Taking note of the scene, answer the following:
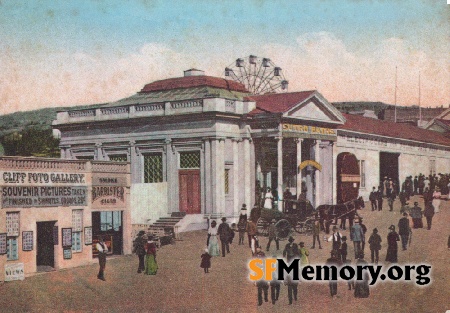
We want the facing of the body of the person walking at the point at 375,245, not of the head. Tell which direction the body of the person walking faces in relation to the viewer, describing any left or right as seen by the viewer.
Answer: facing away from the viewer

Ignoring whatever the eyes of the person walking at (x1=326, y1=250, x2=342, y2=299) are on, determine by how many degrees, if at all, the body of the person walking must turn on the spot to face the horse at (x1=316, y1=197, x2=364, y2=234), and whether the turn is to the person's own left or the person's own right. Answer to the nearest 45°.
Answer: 0° — they already face it

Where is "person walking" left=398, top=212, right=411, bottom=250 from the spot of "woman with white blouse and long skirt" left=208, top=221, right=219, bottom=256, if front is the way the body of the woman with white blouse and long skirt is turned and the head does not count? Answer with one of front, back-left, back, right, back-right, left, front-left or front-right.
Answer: left

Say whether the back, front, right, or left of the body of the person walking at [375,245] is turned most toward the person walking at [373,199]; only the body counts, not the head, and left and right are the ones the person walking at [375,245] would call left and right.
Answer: front

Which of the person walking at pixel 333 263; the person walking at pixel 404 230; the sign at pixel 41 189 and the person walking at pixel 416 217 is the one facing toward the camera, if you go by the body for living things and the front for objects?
the sign

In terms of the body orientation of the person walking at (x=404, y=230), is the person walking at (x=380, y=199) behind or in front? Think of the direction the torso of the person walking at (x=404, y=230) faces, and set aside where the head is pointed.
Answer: in front

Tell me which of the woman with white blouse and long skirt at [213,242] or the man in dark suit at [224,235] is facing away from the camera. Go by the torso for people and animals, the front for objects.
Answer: the man in dark suit

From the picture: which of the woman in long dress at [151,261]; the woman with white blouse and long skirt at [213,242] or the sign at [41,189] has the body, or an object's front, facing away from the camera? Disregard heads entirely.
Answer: the woman in long dress

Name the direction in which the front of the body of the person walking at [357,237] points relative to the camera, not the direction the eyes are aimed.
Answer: away from the camera

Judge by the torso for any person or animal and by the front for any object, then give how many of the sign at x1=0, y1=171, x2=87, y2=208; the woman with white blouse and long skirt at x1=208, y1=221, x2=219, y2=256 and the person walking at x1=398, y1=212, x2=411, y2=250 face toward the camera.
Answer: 2
